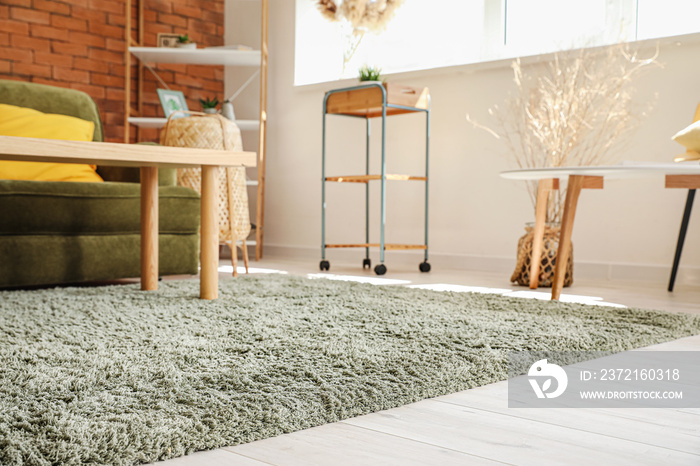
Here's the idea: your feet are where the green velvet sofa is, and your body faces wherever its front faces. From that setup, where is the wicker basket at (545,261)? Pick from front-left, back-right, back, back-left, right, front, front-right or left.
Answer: left

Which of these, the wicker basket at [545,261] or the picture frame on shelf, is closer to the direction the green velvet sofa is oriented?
the wicker basket

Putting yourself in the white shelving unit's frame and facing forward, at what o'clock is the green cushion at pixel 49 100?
The green cushion is roughly at 3 o'clock from the white shelving unit.

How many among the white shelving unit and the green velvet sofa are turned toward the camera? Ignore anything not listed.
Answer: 2

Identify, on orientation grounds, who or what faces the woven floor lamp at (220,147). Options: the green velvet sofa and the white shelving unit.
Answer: the white shelving unit

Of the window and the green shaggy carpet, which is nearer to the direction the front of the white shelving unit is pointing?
the green shaggy carpet

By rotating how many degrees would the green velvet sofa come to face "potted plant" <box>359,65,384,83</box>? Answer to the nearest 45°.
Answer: approximately 135° to its left

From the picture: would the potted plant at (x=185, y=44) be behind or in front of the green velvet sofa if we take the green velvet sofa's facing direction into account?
behind

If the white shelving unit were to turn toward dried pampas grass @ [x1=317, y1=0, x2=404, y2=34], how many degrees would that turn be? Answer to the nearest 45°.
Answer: approximately 45° to its left

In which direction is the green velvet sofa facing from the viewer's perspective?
toward the camera

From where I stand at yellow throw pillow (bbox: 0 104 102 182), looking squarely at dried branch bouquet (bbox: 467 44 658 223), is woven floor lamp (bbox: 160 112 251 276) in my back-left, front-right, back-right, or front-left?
front-left

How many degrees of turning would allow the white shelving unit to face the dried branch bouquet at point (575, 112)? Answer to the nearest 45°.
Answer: approximately 45° to its left

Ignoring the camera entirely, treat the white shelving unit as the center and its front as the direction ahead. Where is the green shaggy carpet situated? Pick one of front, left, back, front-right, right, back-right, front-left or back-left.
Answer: front

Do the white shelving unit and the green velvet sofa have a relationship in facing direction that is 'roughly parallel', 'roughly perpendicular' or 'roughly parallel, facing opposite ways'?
roughly parallel

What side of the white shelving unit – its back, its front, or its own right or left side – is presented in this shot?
front
